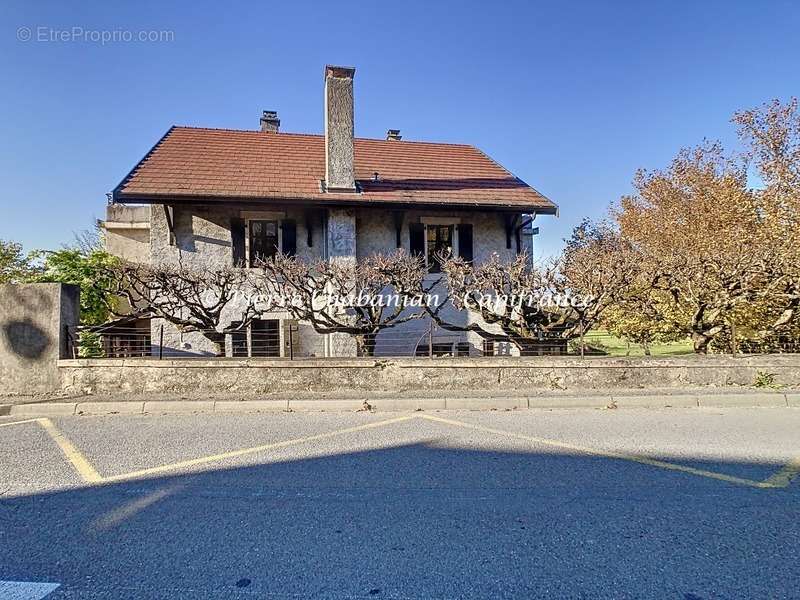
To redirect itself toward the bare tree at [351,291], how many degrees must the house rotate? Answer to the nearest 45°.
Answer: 0° — it already faces it

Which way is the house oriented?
toward the camera

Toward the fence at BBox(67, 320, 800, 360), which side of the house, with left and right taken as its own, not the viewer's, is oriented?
front

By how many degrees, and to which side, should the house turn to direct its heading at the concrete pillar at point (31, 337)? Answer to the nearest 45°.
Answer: approximately 45° to its right

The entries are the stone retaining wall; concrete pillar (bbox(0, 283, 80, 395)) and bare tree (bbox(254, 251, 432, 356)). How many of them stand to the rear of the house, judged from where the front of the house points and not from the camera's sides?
0
